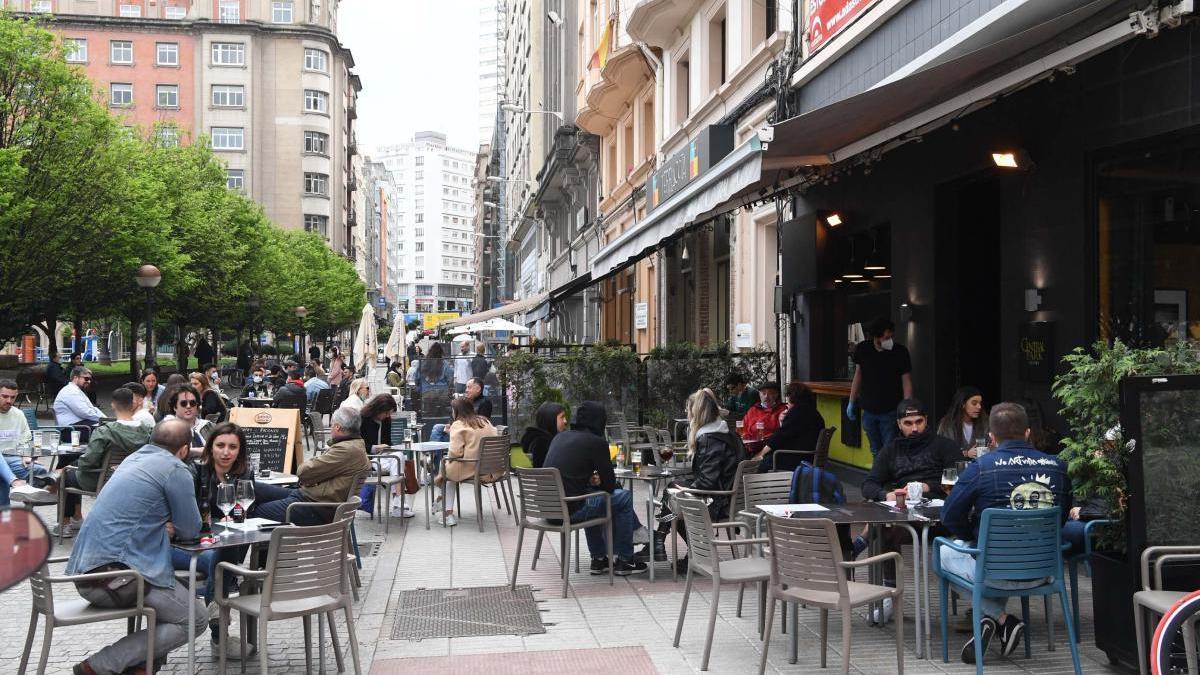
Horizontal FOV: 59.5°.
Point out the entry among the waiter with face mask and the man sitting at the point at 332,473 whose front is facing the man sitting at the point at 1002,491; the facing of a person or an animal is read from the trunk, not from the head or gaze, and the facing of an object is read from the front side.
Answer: the waiter with face mask

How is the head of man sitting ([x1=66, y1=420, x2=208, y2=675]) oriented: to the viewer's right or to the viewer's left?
to the viewer's right

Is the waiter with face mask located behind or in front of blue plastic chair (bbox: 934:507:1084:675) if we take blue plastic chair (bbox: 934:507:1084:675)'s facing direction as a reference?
in front

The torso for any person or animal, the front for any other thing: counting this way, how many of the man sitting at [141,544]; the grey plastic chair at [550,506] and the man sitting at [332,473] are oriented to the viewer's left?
1

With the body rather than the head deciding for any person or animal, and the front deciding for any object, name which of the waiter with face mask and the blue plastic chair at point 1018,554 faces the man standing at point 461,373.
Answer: the blue plastic chair

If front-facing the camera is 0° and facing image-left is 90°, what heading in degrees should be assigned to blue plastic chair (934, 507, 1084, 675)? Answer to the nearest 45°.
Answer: approximately 135°

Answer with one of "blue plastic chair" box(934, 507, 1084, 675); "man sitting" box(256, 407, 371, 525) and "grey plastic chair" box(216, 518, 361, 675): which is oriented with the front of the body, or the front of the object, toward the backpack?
the blue plastic chair

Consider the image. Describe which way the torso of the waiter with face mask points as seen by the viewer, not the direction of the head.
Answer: toward the camera

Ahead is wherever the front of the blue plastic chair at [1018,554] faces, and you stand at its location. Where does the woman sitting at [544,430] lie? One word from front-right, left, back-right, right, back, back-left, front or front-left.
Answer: front

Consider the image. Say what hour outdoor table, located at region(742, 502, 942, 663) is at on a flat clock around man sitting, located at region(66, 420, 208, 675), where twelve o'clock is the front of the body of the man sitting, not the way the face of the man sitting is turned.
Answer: The outdoor table is roughly at 2 o'clock from the man sitting.

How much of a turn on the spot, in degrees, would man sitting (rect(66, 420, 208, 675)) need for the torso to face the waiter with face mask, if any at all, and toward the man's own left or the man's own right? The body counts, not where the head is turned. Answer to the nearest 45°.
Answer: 0° — they already face them

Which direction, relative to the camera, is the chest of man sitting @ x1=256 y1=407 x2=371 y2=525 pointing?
to the viewer's left

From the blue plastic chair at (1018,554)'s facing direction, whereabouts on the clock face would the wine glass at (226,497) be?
The wine glass is roughly at 10 o'clock from the blue plastic chair.

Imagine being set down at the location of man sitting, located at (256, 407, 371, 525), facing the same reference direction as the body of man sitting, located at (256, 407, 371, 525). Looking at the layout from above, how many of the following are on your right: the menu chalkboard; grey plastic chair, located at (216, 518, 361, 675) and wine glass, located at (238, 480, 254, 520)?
1

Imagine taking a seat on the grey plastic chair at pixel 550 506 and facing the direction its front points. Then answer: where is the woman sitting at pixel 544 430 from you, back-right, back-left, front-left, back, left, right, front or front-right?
front-left

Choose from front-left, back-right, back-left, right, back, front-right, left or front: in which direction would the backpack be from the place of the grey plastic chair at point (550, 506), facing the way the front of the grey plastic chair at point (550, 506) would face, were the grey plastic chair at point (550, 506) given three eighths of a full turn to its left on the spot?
back-left

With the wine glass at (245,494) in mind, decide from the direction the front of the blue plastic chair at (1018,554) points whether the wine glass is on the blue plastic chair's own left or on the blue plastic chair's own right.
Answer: on the blue plastic chair's own left

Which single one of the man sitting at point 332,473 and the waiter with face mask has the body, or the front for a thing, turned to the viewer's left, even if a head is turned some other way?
the man sitting
